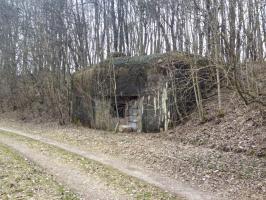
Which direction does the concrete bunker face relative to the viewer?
toward the camera
